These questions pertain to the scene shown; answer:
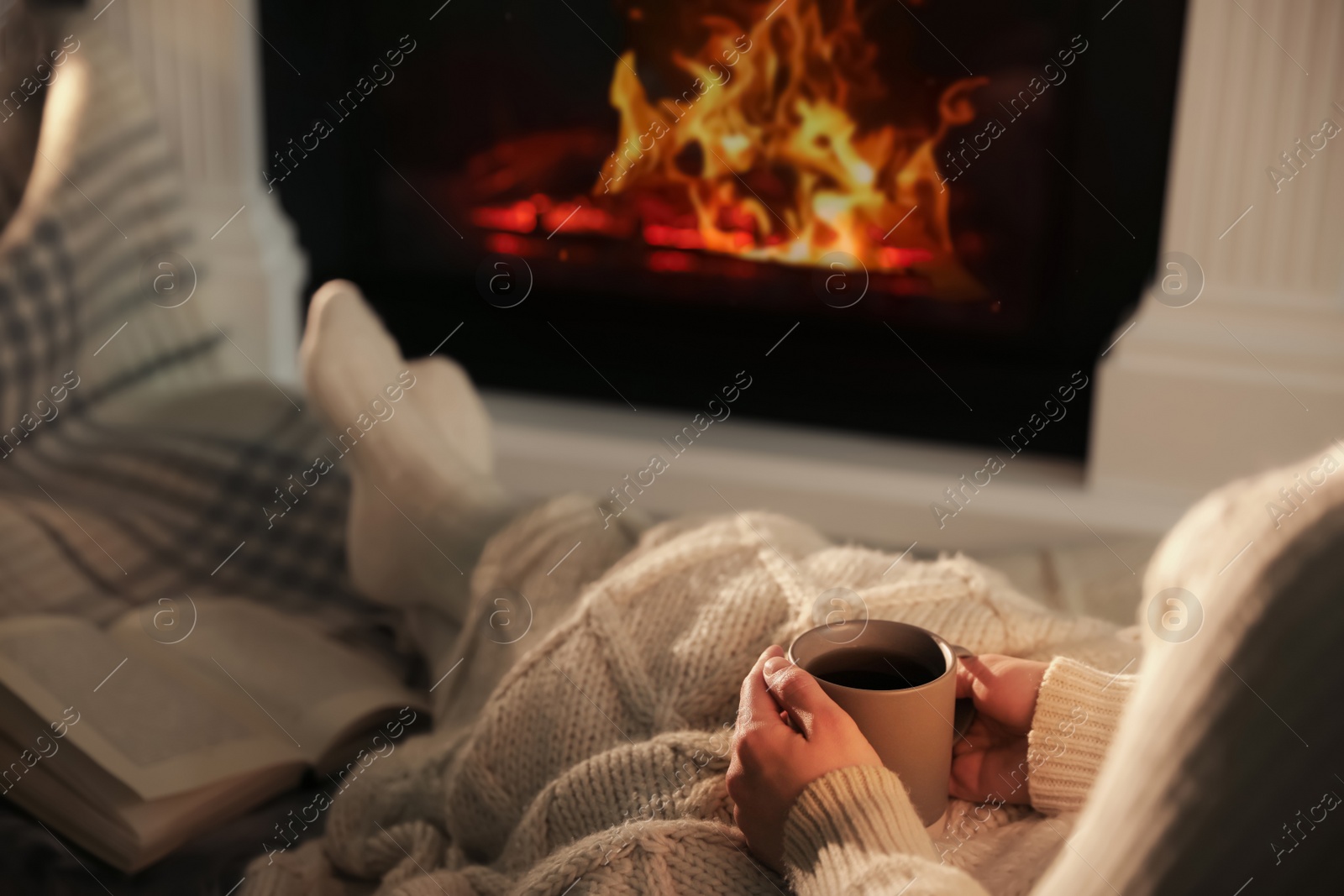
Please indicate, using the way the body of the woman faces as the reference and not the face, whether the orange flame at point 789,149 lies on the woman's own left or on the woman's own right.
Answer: on the woman's own right

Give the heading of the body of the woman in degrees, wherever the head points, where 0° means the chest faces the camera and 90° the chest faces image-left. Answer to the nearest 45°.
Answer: approximately 135°

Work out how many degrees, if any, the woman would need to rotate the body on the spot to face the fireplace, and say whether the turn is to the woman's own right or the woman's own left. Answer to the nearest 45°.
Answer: approximately 45° to the woman's own right
